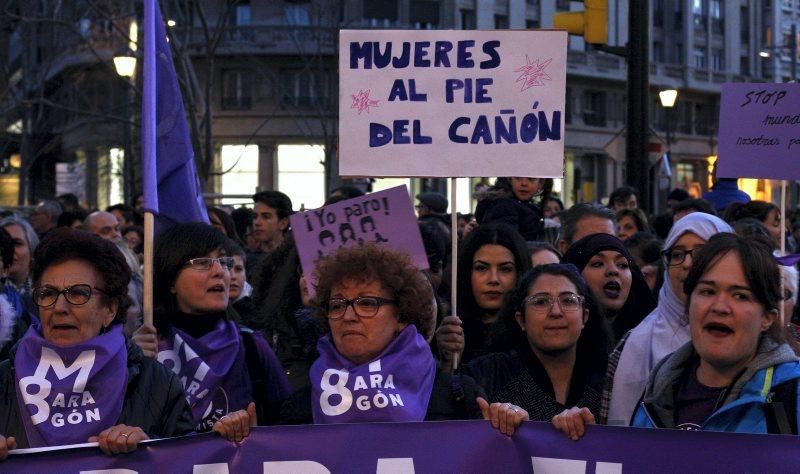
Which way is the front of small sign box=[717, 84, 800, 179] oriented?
toward the camera

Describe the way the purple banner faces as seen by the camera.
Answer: facing the viewer

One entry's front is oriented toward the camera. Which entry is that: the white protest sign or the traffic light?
the white protest sign

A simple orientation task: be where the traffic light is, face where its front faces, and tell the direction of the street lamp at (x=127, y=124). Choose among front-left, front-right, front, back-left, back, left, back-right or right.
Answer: front-right

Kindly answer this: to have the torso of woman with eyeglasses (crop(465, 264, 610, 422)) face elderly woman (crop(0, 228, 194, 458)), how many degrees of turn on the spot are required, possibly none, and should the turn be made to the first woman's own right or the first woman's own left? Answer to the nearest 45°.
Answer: approximately 45° to the first woman's own right

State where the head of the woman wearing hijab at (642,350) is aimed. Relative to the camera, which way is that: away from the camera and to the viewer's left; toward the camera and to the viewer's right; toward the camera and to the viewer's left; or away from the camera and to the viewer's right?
toward the camera and to the viewer's left

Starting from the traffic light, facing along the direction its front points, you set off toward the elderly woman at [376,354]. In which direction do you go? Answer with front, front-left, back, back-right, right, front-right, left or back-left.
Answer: left

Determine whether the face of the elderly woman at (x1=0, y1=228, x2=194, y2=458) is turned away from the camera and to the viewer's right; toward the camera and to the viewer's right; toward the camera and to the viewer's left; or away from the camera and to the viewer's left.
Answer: toward the camera and to the viewer's left

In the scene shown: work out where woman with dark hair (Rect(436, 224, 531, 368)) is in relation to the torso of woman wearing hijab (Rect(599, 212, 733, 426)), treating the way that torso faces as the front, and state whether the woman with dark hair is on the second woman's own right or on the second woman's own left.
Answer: on the second woman's own right

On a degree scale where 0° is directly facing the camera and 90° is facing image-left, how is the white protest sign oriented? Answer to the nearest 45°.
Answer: approximately 0°

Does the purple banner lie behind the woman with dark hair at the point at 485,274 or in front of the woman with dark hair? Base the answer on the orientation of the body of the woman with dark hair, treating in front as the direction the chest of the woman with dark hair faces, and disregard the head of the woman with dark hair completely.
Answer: in front

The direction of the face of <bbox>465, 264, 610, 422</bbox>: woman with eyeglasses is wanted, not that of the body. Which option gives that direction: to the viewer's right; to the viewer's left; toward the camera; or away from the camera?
toward the camera

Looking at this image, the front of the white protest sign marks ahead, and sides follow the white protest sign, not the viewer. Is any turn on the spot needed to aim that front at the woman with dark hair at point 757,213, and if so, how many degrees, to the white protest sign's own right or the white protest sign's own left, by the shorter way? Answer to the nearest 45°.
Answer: approximately 135° to the white protest sign's own left
